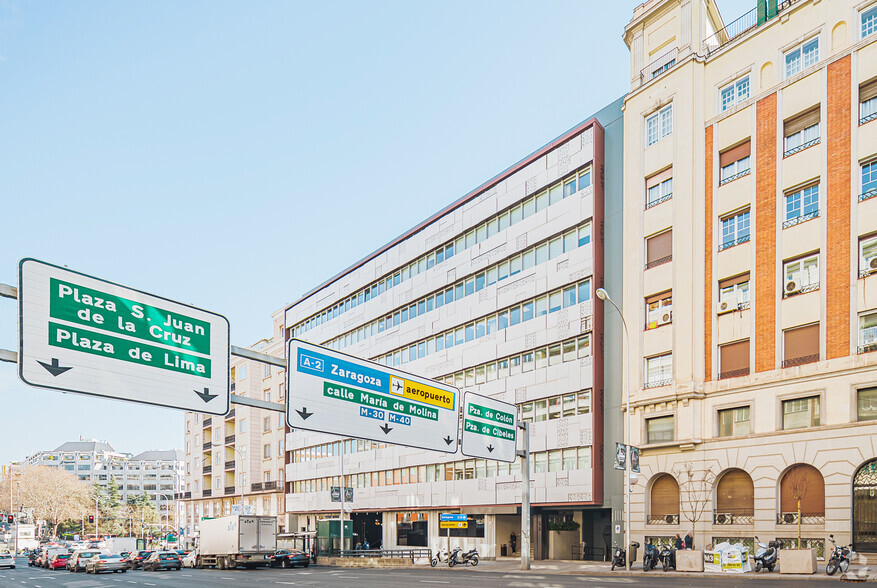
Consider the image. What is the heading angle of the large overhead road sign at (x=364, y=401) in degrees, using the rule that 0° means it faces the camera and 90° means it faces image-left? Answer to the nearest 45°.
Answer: approximately 315°

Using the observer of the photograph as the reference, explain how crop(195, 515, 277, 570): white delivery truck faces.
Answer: facing away from the viewer and to the left of the viewer

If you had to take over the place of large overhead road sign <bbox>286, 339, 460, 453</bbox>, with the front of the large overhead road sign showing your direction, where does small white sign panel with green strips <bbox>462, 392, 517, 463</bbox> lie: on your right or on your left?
on your left

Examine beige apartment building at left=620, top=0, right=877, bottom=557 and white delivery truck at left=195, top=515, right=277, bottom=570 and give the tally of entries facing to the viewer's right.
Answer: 0
